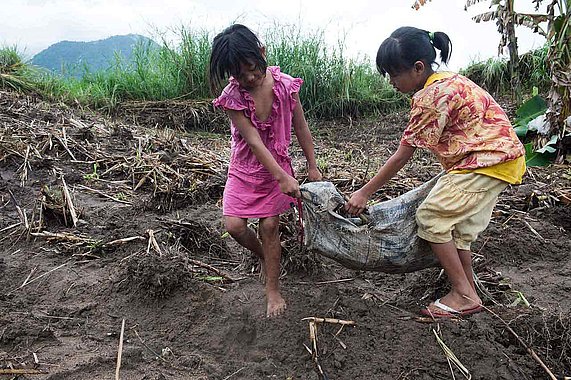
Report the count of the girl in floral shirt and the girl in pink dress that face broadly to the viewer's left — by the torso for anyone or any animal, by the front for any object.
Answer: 1

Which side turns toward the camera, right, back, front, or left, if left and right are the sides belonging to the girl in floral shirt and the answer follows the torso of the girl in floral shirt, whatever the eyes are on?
left

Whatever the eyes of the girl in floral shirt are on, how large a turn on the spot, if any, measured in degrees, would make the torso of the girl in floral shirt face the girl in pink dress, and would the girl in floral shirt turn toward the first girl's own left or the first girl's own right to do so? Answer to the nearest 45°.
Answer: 0° — they already face them

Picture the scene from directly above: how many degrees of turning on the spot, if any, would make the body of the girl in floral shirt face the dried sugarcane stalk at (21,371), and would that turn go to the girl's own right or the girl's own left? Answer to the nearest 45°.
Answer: approximately 45° to the girl's own left

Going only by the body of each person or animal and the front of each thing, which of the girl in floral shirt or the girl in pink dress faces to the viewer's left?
the girl in floral shirt

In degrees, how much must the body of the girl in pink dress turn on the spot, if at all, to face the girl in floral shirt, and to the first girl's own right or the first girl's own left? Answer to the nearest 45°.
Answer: approximately 90° to the first girl's own left

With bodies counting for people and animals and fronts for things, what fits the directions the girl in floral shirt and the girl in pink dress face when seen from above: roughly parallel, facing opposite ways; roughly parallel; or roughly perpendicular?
roughly perpendicular

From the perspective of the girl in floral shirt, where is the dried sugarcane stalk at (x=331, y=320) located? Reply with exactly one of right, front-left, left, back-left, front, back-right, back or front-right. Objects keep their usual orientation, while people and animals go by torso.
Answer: front-left

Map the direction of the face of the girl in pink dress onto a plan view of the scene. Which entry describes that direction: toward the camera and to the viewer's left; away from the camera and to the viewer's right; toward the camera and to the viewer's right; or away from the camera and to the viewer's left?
toward the camera and to the viewer's right

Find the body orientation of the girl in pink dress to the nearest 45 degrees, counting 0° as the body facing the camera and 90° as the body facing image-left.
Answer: approximately 0°

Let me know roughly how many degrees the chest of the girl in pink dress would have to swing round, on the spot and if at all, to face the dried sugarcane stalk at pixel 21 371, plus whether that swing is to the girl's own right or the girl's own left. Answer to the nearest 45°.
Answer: approximately 45° to the girl's own right
